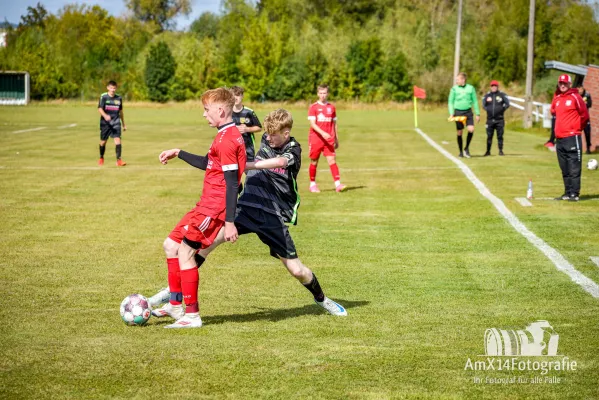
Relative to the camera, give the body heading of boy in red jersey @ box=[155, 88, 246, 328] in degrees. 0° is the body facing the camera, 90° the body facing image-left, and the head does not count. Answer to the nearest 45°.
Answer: approximately 90°

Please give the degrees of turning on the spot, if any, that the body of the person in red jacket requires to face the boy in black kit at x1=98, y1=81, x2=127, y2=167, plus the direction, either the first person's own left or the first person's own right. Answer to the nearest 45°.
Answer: approximately 45° to the first person's own right

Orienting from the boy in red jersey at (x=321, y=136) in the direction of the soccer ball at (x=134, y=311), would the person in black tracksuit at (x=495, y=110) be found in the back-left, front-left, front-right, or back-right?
back-left

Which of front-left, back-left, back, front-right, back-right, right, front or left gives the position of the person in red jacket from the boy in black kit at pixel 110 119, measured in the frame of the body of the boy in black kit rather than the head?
front-left

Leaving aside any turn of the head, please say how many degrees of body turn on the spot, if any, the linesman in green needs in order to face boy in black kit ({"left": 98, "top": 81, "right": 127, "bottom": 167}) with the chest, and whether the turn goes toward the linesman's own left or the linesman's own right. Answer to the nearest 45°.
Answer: approximately 90° to the linesman's own right

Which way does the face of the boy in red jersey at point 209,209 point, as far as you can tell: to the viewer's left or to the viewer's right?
to the viewer's left

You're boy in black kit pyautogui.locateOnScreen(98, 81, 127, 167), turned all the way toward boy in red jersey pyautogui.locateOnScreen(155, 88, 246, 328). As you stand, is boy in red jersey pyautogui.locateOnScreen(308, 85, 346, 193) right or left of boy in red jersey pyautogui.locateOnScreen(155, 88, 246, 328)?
left

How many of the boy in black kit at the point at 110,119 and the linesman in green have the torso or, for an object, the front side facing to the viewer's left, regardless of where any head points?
0

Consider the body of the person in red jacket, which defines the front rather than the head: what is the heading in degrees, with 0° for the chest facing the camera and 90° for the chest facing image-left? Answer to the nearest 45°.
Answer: approximately 45°

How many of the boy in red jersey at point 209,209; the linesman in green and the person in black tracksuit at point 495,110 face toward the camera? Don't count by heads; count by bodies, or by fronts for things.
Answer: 2
